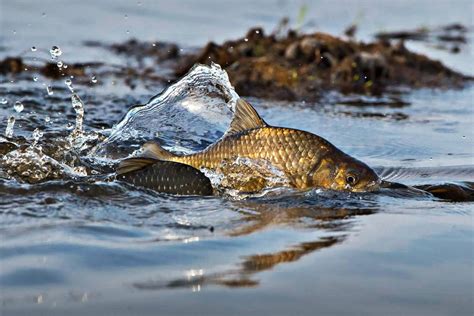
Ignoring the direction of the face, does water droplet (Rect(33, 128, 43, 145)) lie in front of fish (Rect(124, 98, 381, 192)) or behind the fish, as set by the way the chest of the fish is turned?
behind

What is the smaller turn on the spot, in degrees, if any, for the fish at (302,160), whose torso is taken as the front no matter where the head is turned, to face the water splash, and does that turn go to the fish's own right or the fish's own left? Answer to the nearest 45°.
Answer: approximately 135° to the fish's own left

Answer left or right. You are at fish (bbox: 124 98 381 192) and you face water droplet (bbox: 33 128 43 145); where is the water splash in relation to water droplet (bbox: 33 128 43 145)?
right

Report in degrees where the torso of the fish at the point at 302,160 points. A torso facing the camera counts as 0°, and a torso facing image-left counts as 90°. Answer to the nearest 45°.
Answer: approximately 270°

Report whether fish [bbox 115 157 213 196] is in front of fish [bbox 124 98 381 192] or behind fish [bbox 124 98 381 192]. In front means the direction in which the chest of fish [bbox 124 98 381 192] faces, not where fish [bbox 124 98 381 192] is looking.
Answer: behind

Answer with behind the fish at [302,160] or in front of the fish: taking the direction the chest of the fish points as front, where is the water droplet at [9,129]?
behind
